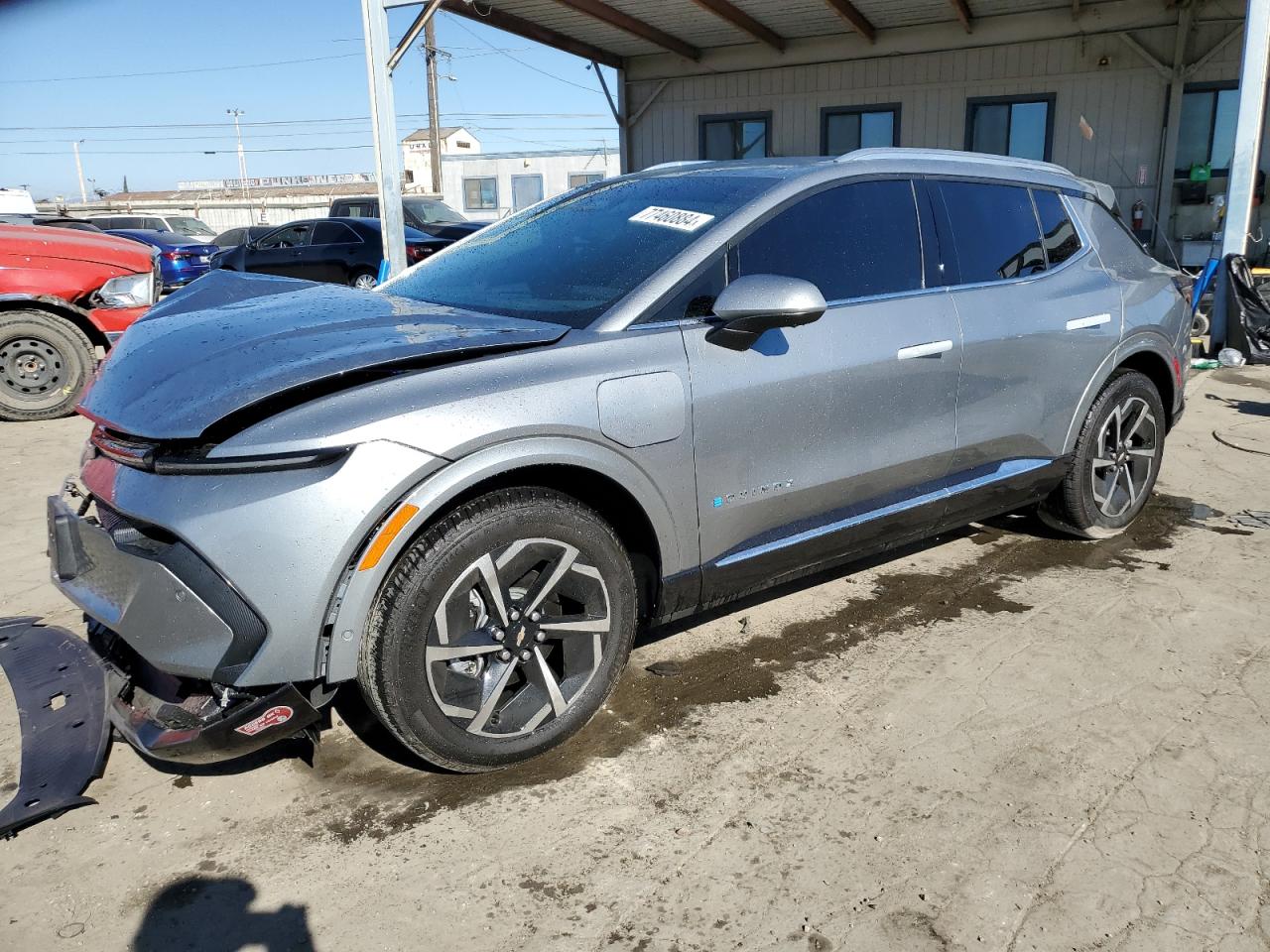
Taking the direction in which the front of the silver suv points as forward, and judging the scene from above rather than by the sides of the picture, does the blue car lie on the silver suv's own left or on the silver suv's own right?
on the silver suv's own right

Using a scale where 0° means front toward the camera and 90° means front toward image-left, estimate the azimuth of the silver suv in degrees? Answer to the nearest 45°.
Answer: approximately 45°

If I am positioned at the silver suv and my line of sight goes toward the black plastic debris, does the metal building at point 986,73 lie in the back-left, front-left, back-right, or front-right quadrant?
back-right

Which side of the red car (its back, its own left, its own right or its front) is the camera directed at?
right

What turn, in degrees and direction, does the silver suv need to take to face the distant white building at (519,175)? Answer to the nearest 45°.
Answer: approximately 135° to its right

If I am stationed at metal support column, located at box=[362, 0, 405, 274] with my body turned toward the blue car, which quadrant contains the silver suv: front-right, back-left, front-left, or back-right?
back-left

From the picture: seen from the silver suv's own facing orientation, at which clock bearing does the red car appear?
The red car is roughly at 3 o'clock from the silver suv.

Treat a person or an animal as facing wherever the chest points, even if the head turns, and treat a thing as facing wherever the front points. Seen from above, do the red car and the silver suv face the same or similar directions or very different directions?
very different directions

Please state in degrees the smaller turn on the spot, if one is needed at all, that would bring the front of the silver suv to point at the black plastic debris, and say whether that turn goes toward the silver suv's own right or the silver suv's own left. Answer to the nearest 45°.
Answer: approximately 45° to the silver suv's own right

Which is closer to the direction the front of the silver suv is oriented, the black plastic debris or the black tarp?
the black plastic debris

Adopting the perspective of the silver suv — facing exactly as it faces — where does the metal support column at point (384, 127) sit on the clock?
The metal support column is roughly at 4 o'clock from the silver suv.

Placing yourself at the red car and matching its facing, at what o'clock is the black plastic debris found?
The black plastic debris is roughly at 3 o'clock from the red car.

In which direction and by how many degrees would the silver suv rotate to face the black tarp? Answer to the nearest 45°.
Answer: approximately 180°
